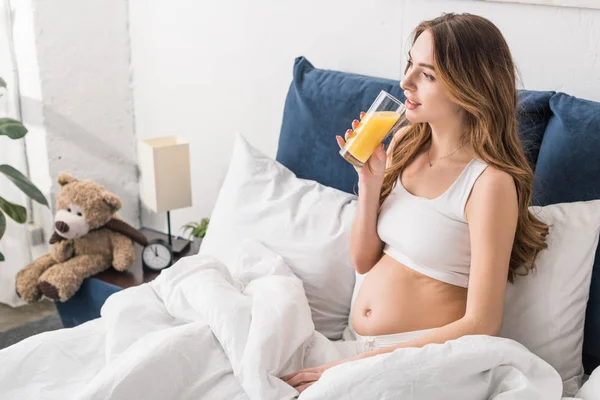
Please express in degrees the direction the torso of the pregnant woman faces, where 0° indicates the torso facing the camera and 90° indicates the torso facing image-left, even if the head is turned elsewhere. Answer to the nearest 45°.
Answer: approximately 45°

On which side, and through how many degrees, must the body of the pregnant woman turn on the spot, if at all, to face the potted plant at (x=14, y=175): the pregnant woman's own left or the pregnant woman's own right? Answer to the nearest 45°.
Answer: approximately 90° to the pregnant woman's own right

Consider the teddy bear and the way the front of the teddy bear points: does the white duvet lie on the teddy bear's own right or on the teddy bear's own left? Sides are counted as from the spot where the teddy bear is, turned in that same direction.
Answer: on the teddy bear's own left

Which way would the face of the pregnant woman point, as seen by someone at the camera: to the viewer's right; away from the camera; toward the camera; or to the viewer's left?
to the viewer's left

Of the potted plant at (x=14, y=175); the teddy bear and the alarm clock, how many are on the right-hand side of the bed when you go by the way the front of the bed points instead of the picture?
3

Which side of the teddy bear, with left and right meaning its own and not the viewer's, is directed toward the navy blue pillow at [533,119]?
left

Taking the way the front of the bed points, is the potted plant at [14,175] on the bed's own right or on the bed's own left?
on the bed's own right

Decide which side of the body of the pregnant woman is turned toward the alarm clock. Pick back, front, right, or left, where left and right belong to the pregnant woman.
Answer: right

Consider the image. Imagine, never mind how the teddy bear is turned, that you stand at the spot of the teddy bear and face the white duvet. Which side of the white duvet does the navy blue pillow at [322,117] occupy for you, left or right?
left

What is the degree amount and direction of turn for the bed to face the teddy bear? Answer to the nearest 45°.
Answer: approximately 90° to its right
